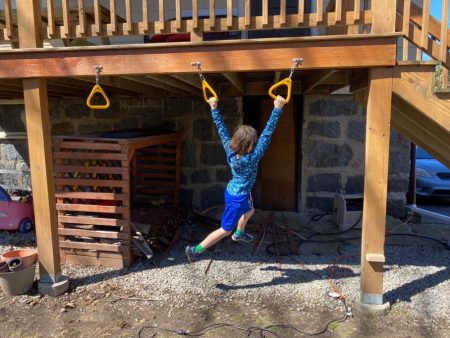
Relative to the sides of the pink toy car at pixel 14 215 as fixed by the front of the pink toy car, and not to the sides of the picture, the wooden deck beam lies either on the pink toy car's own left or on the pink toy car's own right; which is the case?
on the pink toy car's own right

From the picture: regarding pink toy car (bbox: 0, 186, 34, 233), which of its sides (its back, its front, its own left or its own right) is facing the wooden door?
front

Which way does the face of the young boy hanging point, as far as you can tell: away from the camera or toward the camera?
away from the camera

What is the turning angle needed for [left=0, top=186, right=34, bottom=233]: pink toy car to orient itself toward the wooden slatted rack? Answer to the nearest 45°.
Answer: approximately 45° to its right

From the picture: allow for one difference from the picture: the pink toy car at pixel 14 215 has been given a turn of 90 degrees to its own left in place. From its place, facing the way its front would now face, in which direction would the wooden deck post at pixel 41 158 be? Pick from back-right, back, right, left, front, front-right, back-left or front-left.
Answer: back

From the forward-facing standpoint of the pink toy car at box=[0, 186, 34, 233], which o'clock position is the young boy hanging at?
The young boy hanging is roughly at 2 o'clock from the pink toy car.

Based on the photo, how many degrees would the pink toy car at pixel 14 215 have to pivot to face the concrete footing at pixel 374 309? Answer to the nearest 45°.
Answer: approximately 45° to its right

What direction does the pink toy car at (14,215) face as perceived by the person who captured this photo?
facing to the right of the viewer

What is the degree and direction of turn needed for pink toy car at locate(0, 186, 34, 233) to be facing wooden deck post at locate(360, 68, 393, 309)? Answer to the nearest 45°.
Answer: approximately 45° to its right
